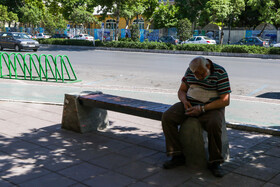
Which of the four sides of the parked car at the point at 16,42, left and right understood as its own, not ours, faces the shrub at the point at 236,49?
front

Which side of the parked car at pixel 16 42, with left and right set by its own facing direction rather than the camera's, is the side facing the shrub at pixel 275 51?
front

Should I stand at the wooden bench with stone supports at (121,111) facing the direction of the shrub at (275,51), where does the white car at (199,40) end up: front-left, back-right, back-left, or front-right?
front-left

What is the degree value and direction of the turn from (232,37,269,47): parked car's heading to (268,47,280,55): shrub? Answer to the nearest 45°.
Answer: approximately 90° to its left

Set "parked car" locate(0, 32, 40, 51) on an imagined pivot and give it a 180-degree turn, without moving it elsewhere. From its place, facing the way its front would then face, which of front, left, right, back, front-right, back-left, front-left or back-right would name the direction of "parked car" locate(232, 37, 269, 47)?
back-right

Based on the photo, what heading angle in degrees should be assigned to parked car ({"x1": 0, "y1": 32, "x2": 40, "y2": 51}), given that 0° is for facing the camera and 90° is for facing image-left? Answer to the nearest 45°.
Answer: approximately 315°

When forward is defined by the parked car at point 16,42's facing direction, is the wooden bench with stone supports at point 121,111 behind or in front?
in front

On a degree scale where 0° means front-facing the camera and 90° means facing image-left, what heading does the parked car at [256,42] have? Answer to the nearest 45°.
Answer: approximately 90°

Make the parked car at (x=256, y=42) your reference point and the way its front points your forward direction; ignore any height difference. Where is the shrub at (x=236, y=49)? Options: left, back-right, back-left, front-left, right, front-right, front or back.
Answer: left
